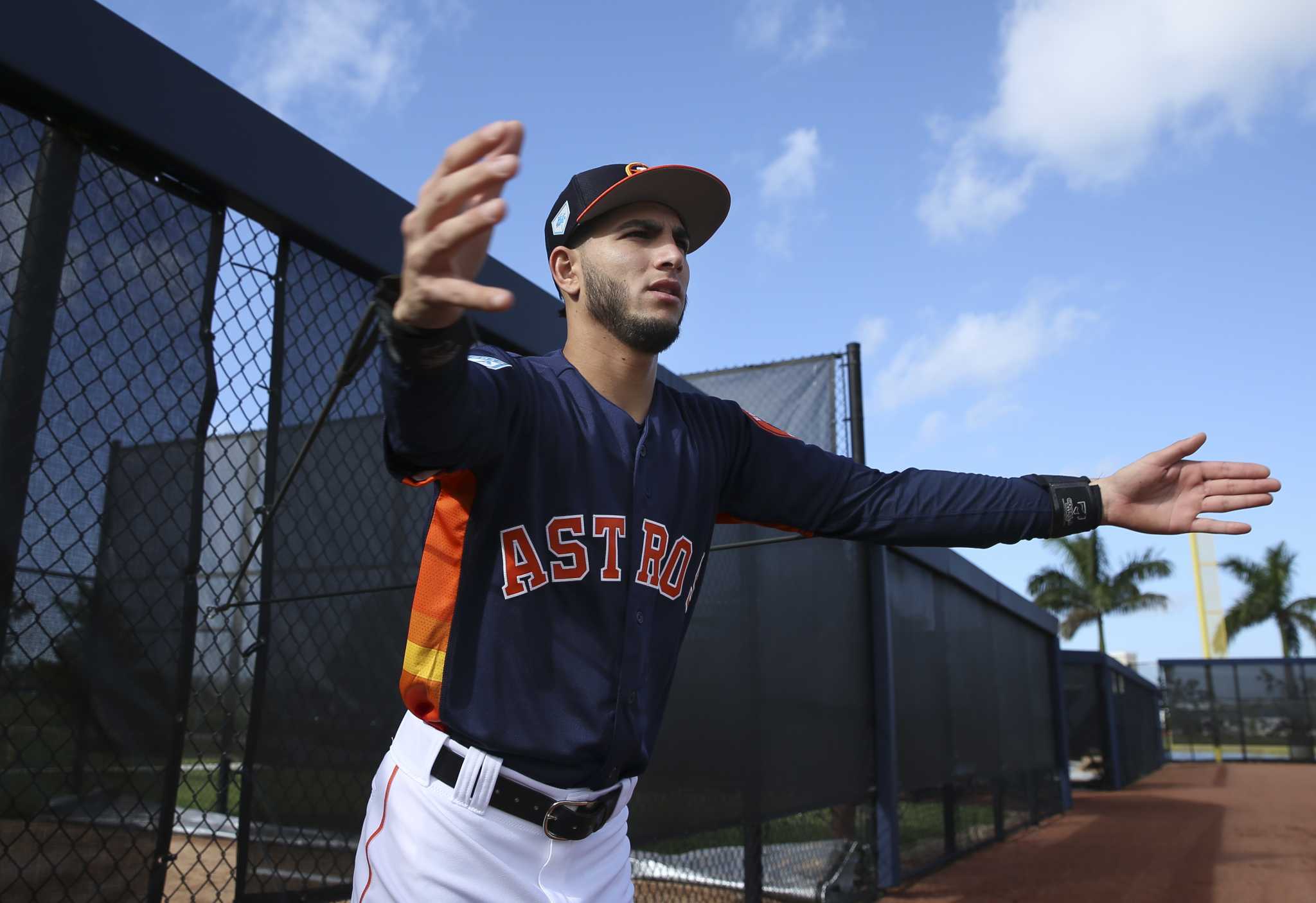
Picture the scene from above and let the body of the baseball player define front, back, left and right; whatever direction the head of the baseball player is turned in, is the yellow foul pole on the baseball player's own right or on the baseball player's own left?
on the baseball player's own left

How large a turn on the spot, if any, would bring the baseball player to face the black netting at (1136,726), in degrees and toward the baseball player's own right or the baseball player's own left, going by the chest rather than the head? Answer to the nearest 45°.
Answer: approximately 135° to the baseball player's own left

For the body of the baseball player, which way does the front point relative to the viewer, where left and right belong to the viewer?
facing the viewer and to the right of the viewer

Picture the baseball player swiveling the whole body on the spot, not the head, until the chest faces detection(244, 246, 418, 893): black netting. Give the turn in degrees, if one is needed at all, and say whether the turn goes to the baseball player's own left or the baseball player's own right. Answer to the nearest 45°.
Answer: approximately 180°

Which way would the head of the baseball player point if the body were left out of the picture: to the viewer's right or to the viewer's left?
to the viewer's right

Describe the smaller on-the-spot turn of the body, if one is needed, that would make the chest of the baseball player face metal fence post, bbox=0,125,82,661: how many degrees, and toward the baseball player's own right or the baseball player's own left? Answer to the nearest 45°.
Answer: approximately 135° to the baseball player's own right

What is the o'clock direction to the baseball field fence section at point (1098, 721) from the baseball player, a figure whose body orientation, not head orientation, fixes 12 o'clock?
The baseball field fence section is roughly at 8 o'clock from the baseball player.

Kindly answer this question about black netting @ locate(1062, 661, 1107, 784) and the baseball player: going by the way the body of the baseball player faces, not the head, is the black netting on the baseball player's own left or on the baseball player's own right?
on the baseball player's own left

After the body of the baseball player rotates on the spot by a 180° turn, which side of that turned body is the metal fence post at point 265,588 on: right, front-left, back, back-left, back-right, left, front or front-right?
front

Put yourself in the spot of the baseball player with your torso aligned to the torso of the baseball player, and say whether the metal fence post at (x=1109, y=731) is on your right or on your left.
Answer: on your left

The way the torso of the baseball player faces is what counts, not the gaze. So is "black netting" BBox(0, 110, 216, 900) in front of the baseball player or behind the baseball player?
behind

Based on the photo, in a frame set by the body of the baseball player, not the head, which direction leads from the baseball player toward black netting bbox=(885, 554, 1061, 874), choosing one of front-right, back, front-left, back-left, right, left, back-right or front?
back-left
